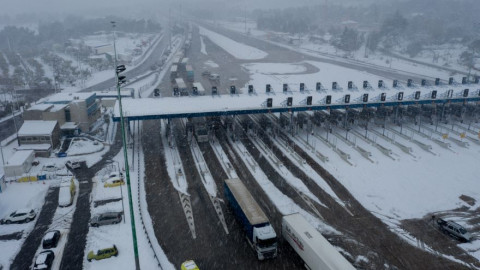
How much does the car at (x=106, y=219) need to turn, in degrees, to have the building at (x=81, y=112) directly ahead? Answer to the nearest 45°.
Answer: approximately 90° to its right

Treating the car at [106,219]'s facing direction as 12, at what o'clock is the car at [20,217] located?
the car at [20,217] is roughly at 1 o'clock from the car at [106,219].

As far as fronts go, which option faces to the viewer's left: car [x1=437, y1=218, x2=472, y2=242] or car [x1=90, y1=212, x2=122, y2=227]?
car [x1=90, y1=212, x2=122, y2=227]

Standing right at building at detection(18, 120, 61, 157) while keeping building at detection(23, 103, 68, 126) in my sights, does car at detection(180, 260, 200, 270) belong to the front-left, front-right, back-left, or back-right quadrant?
back-right

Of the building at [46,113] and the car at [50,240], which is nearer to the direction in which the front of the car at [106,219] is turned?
the car

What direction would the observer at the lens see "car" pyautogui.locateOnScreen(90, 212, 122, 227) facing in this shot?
facing to the left of the viewer

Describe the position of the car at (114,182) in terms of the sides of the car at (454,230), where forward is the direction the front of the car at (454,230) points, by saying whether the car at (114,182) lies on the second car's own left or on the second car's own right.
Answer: on the second car's own right

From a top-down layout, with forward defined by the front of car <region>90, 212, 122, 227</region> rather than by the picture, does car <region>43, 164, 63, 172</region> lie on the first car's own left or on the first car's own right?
on the first car's own right
